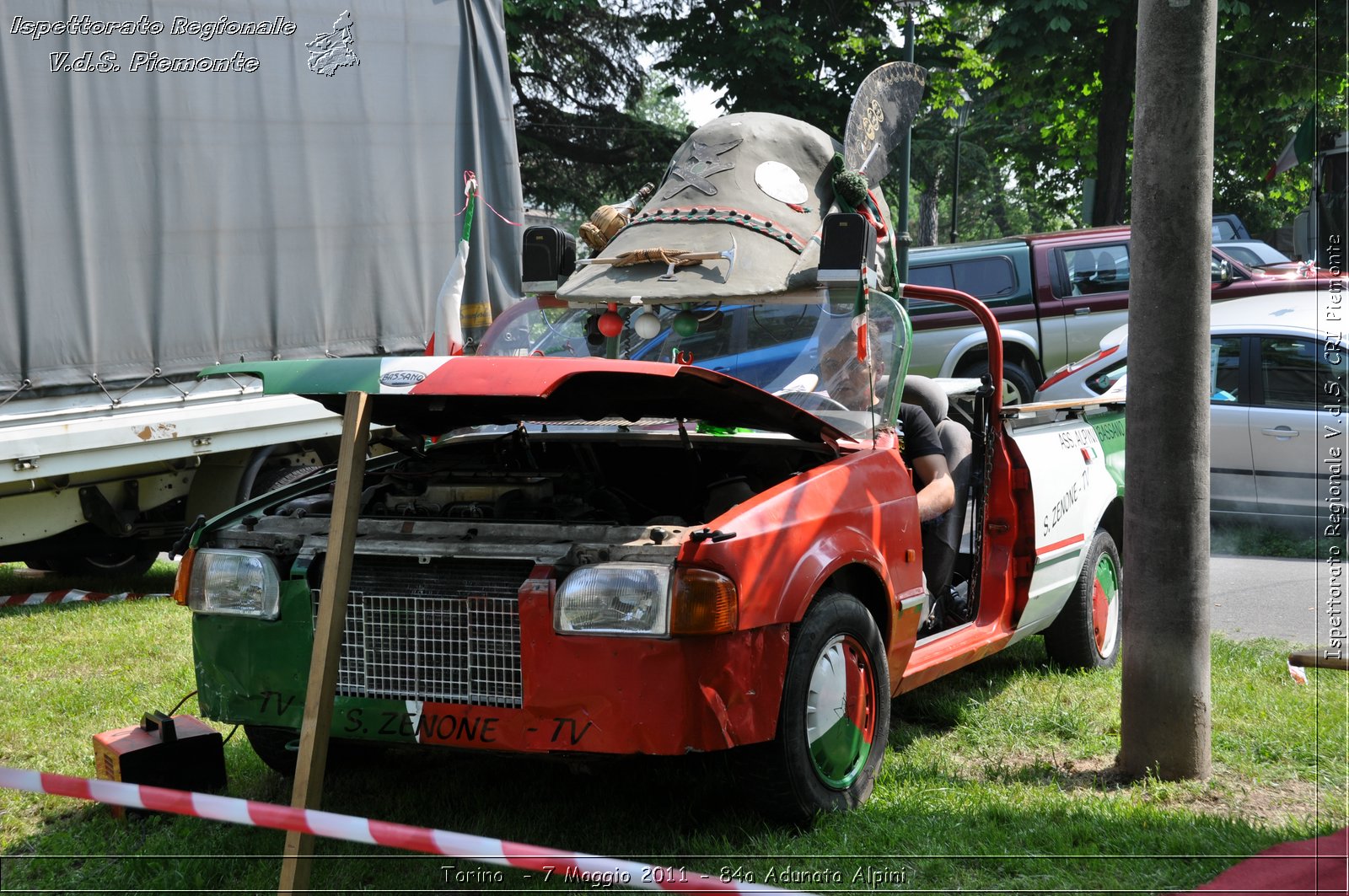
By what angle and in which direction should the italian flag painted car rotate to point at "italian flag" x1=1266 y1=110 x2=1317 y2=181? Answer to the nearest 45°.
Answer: approximately 180°

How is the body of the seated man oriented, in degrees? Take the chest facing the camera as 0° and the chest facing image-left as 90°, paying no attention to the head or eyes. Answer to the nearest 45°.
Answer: approximately 45°

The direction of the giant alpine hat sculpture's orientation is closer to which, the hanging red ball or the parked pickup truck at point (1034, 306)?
the hanging red ball

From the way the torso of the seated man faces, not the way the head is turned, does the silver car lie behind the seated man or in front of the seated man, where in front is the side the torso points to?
behind

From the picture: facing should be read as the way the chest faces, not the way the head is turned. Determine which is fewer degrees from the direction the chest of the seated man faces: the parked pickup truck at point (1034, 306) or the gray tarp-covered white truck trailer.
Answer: the gray tarp-covered white truck trailer

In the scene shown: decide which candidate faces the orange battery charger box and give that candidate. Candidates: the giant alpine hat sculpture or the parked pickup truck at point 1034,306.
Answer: the giant alpine hat sculpture

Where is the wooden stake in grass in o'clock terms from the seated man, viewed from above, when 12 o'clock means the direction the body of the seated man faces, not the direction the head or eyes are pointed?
The wooden stake in grass is roughly at 12 o'clock from the seated man.

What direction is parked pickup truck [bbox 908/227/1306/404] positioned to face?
to the viewer's right

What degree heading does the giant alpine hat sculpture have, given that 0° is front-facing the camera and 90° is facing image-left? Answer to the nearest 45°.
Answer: approximately 45°

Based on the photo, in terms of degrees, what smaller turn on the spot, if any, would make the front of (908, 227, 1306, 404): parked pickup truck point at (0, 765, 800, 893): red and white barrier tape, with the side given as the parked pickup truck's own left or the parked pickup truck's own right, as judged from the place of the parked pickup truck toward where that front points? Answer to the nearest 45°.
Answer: approximately 90° to the parked pickup truck's own right

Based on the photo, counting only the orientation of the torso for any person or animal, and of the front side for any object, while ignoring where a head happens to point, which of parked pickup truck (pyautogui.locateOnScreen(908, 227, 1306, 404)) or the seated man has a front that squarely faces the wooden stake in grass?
the seated man
